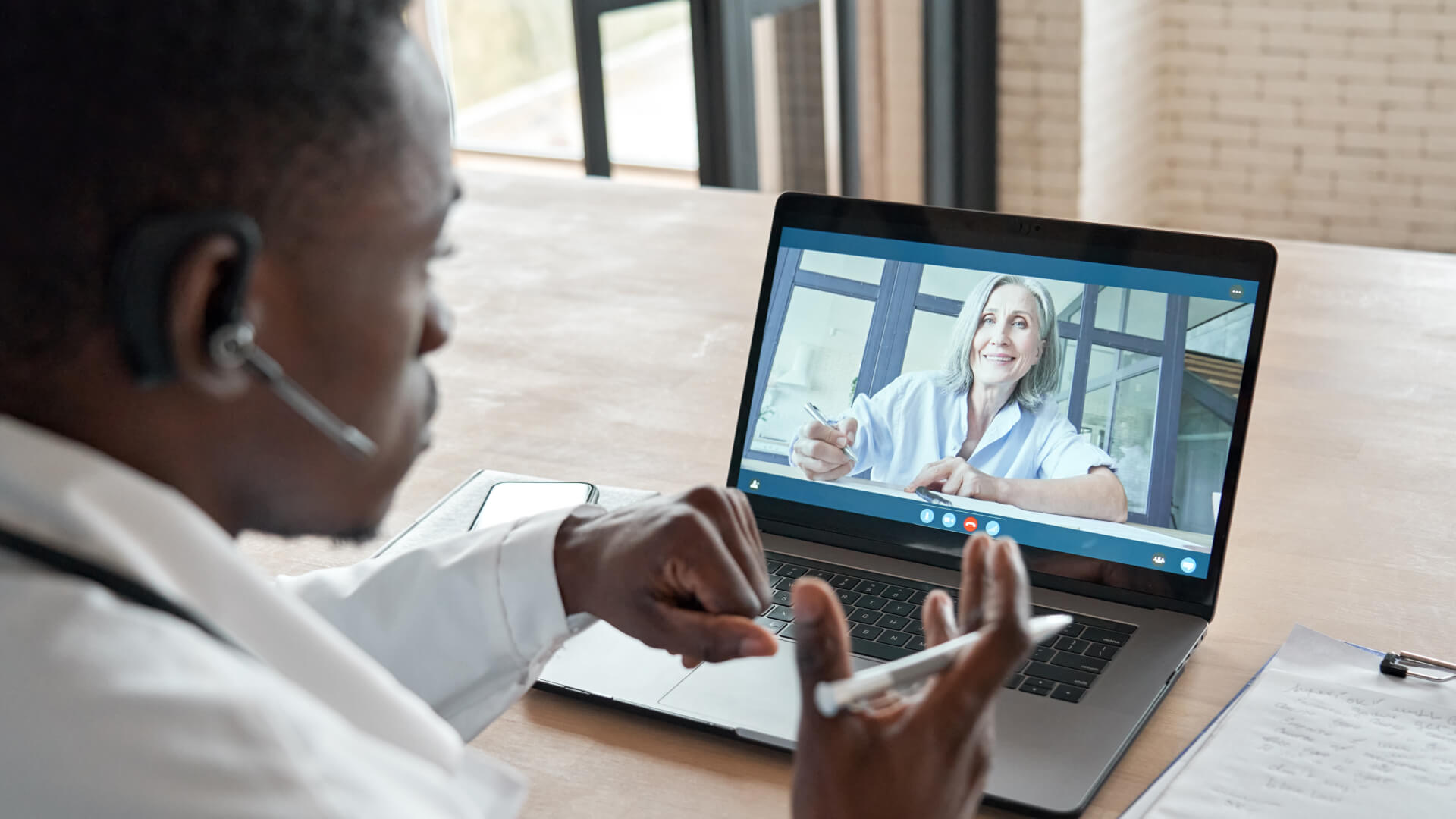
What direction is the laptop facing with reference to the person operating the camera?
facing the viewer and to the left of the viewer

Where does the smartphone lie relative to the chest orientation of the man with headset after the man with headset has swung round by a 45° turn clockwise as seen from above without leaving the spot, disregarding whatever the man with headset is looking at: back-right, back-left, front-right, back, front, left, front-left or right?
left

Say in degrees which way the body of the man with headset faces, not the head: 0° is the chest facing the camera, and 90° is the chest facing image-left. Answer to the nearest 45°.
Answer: approximately 225°

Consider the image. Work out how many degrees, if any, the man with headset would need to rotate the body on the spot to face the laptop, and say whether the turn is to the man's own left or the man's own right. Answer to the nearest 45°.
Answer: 0° — they already face it

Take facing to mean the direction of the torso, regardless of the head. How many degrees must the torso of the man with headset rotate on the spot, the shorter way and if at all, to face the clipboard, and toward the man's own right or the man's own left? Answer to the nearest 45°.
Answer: approximately 45° to the man's own right

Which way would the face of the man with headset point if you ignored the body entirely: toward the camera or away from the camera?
away from the camera

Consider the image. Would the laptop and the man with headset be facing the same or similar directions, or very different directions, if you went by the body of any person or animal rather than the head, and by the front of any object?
very different directions
